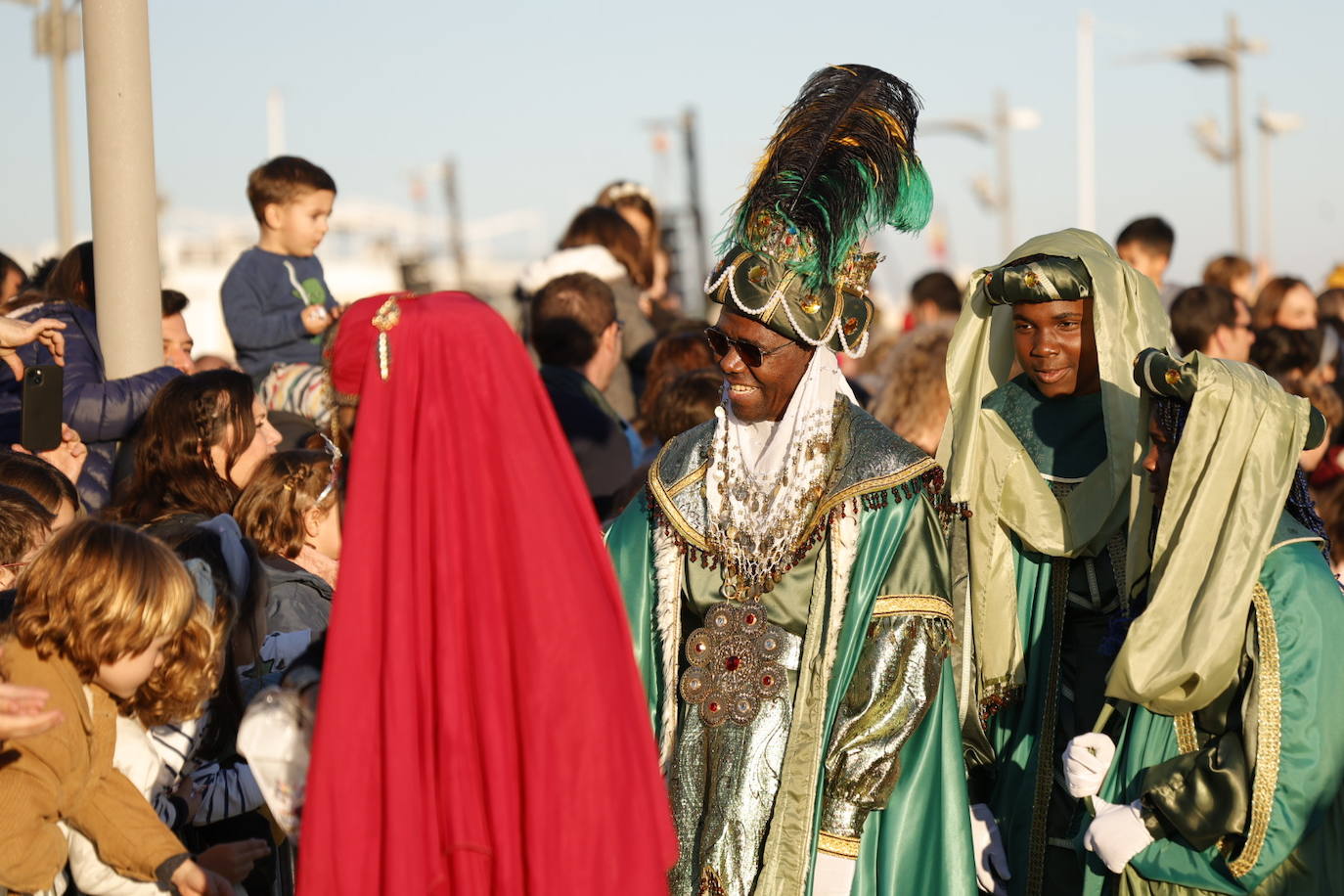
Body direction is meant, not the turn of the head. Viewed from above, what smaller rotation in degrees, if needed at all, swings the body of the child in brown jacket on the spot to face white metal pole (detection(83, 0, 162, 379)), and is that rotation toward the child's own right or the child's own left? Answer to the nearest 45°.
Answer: approximately 135° to the child's own left

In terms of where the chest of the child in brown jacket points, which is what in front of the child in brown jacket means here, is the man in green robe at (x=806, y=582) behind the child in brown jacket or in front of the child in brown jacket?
in front

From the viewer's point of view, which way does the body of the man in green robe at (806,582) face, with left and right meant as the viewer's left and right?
facing the viewer and to the left of the viewer

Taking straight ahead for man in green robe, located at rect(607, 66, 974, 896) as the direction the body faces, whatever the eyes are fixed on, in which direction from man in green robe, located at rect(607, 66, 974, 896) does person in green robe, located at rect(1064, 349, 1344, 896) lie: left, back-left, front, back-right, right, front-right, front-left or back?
back-left

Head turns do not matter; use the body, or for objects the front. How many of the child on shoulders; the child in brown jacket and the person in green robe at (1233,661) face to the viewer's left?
1

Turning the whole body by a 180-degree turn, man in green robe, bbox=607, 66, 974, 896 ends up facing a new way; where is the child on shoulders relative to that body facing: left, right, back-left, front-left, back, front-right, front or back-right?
left

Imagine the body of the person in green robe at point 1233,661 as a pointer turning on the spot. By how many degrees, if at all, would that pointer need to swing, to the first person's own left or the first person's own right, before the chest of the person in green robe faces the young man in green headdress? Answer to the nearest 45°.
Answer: approximately 45° to the first person's own right

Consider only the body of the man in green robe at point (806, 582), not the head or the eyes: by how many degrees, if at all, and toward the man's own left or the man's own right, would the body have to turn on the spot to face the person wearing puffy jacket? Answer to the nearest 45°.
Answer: approximately 90° to the man's own right

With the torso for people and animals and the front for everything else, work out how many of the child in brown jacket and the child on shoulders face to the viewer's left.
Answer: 0

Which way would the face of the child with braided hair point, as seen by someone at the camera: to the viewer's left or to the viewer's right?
to the viewer's right

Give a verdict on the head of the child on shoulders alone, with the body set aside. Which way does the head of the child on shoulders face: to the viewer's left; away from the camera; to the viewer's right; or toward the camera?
to the viewer's right

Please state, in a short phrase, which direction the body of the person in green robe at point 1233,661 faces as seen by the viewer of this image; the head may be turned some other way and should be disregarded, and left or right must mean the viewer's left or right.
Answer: facing to the left of the viewer

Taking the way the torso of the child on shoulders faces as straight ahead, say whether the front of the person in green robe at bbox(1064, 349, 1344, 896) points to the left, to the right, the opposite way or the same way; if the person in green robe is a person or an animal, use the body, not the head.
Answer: the opposite way

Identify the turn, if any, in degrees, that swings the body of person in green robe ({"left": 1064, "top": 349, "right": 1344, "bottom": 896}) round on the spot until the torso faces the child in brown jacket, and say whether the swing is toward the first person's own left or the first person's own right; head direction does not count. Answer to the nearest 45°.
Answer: approximately 45° to the first person's own left
